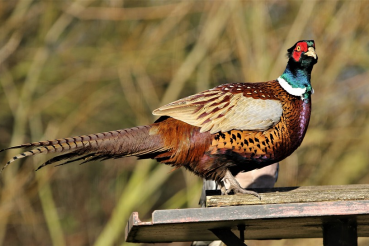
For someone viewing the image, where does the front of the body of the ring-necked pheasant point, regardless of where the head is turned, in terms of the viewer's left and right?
facing to the right of the viewer
